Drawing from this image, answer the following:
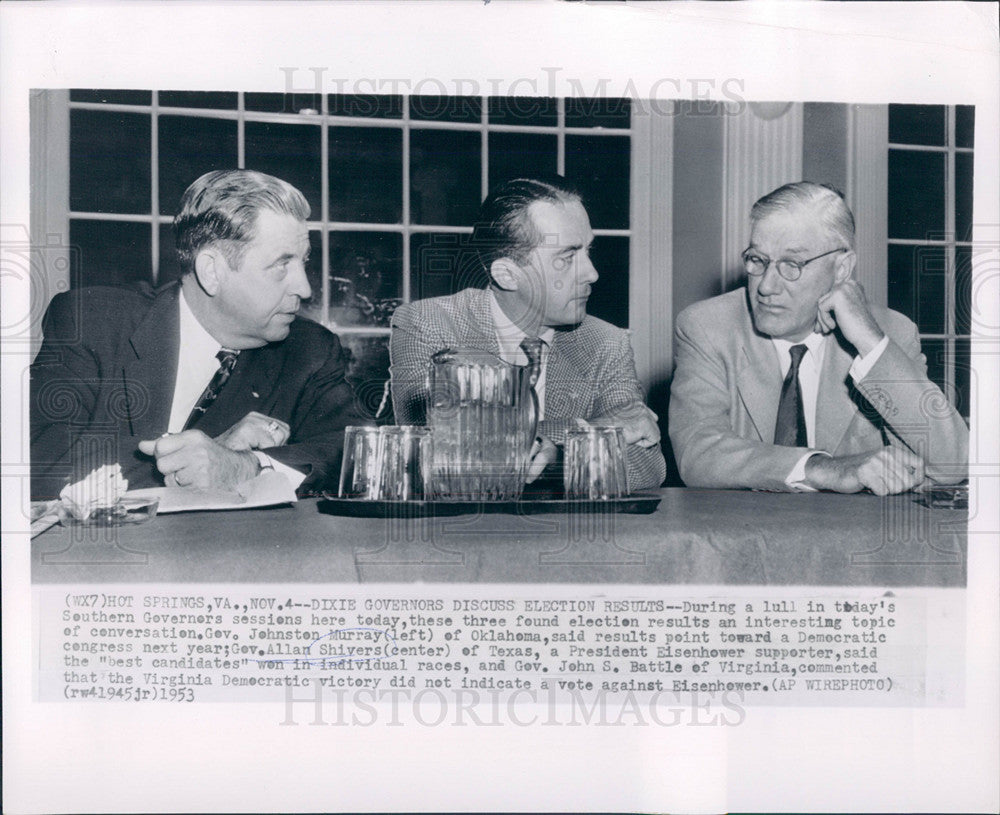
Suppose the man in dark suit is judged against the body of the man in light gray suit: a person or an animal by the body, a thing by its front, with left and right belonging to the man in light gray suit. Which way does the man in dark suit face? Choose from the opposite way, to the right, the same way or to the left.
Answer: to the left

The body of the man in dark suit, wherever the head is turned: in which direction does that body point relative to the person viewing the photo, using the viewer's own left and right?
facing the viewer and to the right of the viewer

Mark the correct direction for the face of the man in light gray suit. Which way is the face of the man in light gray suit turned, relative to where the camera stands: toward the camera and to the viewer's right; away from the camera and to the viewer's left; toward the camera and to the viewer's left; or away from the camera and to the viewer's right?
toward the camera and to the viewer's left

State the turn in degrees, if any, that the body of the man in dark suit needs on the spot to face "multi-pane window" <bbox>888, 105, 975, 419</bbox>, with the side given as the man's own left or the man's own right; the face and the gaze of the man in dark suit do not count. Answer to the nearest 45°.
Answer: approximately 45° to the man's own left

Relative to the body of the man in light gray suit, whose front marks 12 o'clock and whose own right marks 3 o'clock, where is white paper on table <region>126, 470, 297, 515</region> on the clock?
The white paper on table is roughly at 2 o'clock from the man in light gray suit.

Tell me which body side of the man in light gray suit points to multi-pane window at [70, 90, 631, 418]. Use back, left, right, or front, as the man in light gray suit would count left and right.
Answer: right

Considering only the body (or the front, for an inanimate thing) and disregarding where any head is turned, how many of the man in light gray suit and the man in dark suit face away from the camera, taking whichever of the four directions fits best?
0

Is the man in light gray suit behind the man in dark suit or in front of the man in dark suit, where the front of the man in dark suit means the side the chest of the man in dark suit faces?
in front
